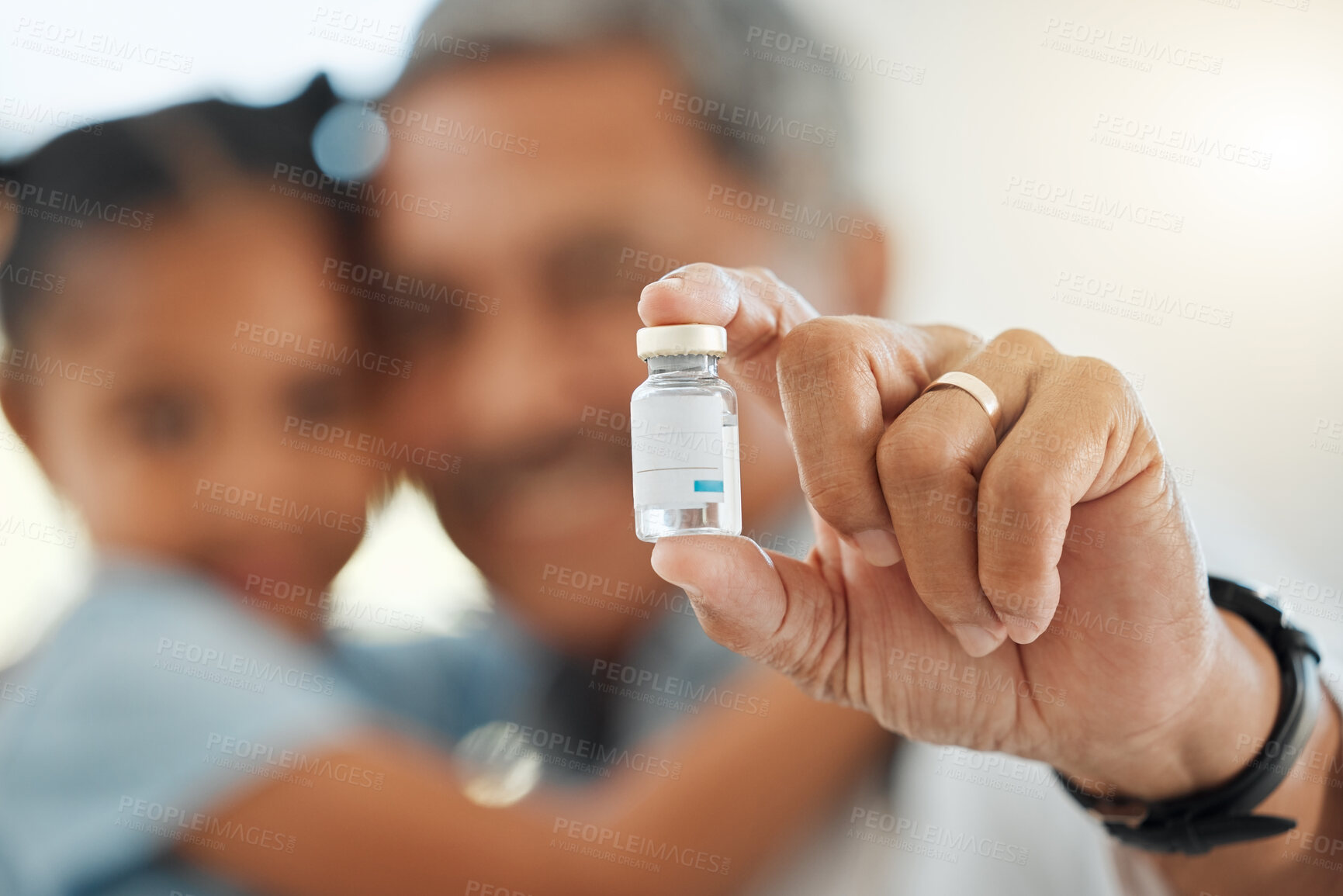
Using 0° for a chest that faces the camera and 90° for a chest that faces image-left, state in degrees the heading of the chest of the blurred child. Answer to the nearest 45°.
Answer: approximately 315°
